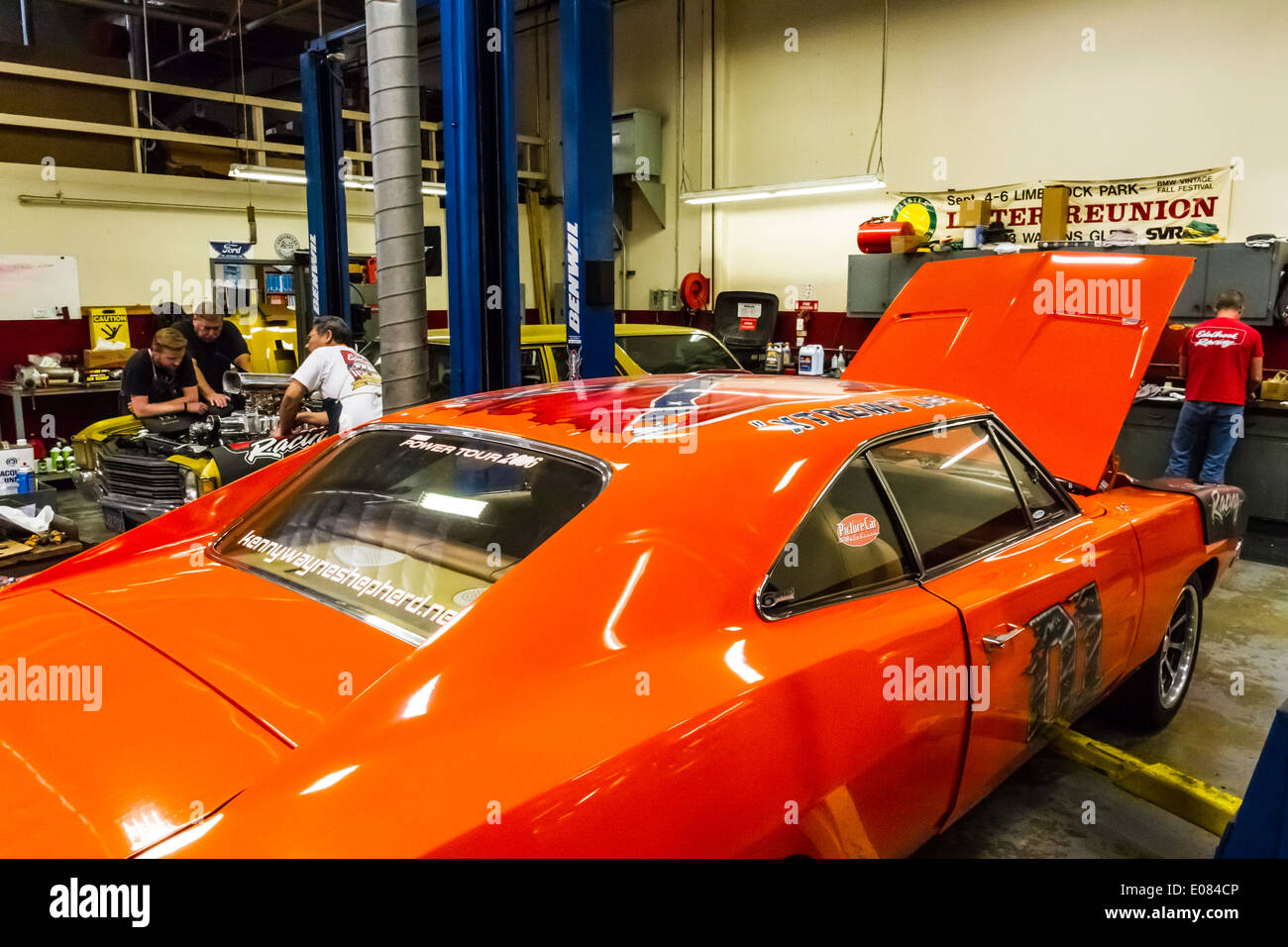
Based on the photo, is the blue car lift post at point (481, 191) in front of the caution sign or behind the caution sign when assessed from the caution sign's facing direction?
in front

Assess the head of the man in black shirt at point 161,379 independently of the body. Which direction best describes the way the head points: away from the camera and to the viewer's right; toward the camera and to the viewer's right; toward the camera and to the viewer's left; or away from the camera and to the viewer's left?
toward the camera and to the viewer's right

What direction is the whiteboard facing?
toward the camera

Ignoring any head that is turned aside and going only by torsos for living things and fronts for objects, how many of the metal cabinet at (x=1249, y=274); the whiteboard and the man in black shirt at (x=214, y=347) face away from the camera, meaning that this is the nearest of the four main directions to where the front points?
0

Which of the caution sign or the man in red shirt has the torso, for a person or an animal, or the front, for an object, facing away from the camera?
the man in red shirt

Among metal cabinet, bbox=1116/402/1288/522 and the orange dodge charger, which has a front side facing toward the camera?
the metal cabinet

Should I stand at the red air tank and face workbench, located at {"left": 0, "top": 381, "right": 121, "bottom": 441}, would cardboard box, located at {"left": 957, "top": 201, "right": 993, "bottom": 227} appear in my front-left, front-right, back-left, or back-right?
back-left

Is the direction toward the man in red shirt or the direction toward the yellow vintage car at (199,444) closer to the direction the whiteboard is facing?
the yellow vintage car

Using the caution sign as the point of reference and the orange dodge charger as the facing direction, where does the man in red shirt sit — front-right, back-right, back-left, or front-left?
front-left

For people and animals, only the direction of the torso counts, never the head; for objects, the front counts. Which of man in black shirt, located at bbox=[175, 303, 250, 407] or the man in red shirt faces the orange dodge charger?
the man in black shirt

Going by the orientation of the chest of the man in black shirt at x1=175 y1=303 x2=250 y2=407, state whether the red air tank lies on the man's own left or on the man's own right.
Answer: on the man's own left

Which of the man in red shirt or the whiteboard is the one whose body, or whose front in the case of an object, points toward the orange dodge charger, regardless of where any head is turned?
the whiteboard

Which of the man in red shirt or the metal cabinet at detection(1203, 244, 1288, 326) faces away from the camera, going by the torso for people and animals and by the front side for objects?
the man in red shirt

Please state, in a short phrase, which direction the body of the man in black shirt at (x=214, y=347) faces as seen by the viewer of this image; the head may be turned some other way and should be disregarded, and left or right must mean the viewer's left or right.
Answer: facing the viewer

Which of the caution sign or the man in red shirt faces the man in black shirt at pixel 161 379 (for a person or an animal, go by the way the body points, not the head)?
the caution sign

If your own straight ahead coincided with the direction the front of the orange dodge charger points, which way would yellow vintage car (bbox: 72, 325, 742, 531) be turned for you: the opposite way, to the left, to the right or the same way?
the opposite way

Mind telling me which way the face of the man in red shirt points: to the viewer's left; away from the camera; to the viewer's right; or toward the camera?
away from the camera

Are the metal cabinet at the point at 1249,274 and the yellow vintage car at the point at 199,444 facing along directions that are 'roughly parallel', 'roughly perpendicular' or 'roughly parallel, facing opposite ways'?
roughly parallel
